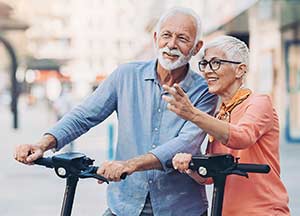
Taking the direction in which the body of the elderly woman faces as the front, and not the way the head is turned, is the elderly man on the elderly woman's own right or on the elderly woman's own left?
on the elderly woman's own right

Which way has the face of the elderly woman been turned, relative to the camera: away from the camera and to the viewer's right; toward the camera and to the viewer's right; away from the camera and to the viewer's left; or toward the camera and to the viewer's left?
toward the camera and to the viewer's left

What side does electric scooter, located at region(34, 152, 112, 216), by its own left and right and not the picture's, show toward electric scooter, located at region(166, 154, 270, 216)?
left

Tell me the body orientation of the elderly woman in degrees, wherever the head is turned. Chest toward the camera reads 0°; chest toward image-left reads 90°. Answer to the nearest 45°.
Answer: approximately 45°

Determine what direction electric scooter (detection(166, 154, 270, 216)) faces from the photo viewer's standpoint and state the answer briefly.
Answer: facing the viewer and to the left of the viewer

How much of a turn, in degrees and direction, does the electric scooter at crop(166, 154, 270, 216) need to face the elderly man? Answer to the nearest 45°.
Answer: approximately 90° to its right

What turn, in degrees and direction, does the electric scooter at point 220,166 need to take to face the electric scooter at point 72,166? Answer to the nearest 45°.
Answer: approximately 45° to its right

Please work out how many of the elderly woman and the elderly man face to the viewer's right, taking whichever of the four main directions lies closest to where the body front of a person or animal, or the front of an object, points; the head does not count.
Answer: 0

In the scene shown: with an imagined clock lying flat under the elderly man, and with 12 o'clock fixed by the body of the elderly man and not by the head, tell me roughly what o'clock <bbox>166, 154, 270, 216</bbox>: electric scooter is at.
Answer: The electric scooter is roughly at 11 o'clock from the elderly man.

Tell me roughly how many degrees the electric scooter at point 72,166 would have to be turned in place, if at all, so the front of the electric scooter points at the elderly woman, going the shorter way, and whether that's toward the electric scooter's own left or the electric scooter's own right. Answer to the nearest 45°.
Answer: approximately 135° to the electric scooter's own left

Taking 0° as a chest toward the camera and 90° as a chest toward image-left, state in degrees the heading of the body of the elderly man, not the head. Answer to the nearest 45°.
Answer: approximately 0°
